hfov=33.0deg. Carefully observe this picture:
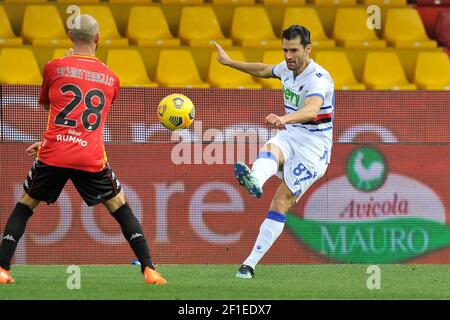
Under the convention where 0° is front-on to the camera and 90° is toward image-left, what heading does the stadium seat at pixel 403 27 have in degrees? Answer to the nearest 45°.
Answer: approximately 315°

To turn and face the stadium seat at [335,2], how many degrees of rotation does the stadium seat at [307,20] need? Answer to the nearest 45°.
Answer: approximately 180°

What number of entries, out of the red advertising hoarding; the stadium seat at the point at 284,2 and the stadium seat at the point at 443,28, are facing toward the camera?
3

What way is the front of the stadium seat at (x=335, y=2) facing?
toward the camera

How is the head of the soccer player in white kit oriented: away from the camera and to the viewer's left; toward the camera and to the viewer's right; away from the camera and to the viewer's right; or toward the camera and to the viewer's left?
toward the camera and to the viewer's left

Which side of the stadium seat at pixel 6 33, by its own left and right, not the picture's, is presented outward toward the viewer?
front

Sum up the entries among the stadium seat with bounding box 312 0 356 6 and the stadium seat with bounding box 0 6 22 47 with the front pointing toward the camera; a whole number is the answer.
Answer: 2

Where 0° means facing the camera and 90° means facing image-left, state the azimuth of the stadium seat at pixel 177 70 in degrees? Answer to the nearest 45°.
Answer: approximately 315°

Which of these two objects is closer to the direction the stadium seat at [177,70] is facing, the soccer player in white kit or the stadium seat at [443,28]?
the soccer player in white kit

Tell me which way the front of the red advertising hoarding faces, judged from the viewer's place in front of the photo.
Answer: facing the viewer

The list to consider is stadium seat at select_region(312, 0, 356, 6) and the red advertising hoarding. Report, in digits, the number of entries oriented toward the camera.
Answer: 2
